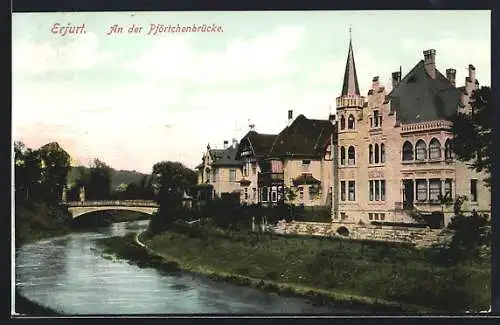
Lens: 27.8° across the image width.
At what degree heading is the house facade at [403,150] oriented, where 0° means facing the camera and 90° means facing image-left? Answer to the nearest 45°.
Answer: approximately 0°

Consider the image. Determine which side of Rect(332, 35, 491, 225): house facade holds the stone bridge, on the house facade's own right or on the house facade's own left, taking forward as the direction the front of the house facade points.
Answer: on the house facade's own right

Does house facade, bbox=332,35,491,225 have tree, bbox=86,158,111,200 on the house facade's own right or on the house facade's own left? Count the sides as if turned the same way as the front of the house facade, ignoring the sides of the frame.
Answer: on the house facade's own right

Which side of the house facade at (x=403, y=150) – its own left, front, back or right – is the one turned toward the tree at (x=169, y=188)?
right

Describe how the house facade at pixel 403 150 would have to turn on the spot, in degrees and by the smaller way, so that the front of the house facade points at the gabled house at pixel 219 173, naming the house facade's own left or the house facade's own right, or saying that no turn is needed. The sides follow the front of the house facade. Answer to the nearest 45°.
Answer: approximately 90° to the house facade's own right

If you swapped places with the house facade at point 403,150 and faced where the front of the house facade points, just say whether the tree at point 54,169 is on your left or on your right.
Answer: on your right

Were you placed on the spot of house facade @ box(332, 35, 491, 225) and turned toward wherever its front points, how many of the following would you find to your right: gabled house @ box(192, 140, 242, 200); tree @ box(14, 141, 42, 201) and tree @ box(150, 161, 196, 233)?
3
